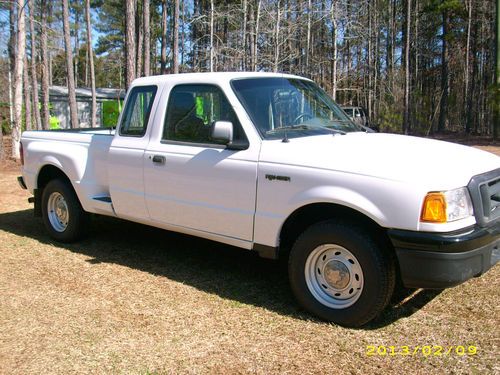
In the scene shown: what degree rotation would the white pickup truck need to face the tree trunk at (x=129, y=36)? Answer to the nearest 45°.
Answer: approximately 135° to its left

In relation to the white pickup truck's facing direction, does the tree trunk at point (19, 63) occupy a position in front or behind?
behind

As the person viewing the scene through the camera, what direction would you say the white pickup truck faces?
facing the viewer and to the right of the viewer

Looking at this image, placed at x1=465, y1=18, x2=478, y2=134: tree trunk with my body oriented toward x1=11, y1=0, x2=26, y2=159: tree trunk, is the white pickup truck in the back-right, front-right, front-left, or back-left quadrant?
front-left

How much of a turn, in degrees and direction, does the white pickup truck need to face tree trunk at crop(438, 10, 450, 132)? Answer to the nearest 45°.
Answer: approximately 135° to its left

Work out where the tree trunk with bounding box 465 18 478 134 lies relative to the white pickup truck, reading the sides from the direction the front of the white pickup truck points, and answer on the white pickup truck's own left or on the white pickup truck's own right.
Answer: on the white pickup truck's own left
